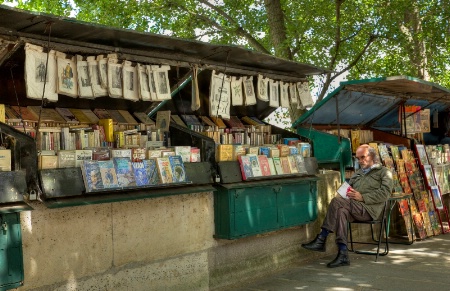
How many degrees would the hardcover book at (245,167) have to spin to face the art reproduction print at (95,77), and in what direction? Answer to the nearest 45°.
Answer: approximately 90° to its right

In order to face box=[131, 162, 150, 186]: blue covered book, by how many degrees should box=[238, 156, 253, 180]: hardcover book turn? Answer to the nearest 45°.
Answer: approximately 90° to its right

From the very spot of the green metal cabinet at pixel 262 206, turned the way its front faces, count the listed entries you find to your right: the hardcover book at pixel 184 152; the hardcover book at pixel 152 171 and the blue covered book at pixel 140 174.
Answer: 3

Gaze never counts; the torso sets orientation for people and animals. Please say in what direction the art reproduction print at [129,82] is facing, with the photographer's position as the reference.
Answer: facing the viewer and to the right of the viewer

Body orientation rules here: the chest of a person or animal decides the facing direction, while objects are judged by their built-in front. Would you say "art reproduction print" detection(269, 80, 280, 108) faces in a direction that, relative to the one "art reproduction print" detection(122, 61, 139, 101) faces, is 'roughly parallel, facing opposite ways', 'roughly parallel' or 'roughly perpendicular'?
roughly parallel

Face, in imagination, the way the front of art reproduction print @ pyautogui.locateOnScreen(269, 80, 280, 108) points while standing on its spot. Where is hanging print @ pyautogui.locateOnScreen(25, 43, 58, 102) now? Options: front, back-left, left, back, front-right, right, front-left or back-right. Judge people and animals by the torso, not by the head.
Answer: right

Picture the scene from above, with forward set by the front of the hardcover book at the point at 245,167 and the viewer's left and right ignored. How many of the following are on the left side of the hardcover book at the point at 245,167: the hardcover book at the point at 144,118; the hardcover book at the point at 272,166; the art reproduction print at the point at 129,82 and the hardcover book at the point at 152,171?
1

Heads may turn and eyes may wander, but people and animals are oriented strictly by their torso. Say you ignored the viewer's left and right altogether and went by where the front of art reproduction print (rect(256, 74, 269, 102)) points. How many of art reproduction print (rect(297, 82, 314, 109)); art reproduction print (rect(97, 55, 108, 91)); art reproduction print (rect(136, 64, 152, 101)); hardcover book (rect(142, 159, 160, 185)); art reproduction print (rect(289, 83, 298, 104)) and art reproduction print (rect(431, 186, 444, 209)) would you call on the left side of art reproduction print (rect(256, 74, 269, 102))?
3

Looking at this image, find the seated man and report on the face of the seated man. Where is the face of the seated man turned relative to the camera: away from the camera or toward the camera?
toward the camera

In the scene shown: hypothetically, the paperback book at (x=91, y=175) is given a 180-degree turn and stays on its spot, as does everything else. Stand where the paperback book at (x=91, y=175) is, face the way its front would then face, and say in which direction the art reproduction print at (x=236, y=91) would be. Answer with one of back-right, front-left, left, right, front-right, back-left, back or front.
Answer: right

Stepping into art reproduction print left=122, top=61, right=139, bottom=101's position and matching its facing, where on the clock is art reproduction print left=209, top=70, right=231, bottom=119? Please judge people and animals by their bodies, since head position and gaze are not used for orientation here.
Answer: art reproduction print left=209, top=70, right=231, bottom=119 is roughly at 9 o'clock from art reproduction print left=122, top=61, right=139, bottom=101.

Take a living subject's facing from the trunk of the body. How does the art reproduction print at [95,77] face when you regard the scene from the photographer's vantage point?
facing the viewer

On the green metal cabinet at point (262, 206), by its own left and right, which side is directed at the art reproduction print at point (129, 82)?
right

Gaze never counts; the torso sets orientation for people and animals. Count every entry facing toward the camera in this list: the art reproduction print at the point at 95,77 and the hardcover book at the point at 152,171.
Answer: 2

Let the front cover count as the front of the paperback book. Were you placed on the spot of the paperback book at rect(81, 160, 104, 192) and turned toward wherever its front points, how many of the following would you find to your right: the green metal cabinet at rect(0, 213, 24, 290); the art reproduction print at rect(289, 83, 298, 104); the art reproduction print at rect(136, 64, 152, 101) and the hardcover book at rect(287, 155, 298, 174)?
1

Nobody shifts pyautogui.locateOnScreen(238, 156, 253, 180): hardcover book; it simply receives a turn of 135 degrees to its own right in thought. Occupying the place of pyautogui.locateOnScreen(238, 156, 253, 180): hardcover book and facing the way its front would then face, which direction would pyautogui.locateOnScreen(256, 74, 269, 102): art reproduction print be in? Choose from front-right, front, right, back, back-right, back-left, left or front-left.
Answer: right
